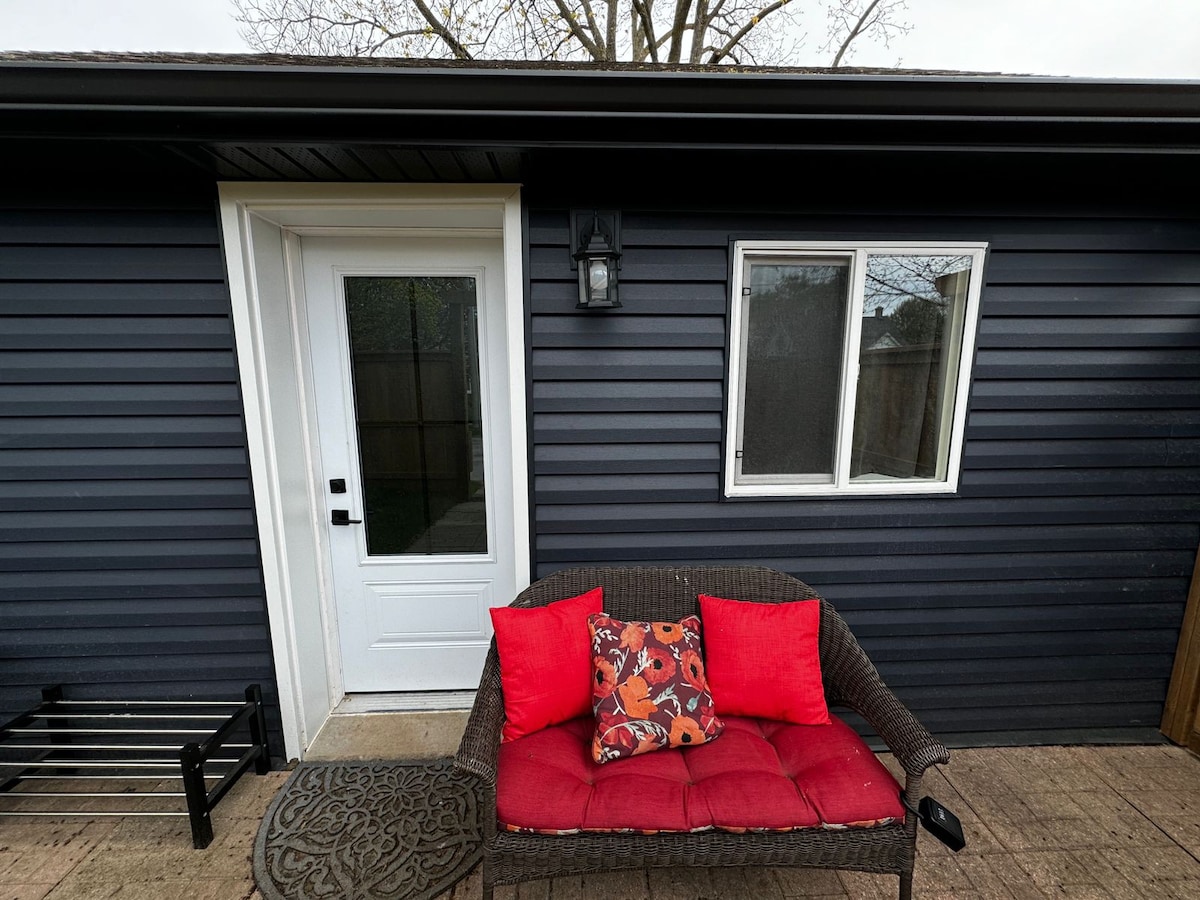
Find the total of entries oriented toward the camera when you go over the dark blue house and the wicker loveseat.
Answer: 2

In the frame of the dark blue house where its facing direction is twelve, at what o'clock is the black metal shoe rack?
The black metal shoe rack is roughly at 3 o'clock from the dark blue house.

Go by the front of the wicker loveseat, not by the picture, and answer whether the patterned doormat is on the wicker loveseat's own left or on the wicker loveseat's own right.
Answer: on the wicker loveseat's own right

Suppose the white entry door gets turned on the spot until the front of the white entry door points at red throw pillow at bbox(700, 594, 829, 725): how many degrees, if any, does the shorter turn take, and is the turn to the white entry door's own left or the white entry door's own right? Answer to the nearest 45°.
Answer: approximately 45° to the white entry door's own left

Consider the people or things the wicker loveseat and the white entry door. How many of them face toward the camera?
2

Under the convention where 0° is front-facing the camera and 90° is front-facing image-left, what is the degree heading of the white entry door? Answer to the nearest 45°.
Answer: approximately 0°

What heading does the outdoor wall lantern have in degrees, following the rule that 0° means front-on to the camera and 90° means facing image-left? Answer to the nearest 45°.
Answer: approximately 0°
